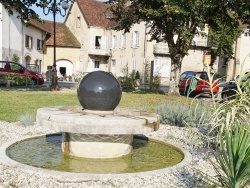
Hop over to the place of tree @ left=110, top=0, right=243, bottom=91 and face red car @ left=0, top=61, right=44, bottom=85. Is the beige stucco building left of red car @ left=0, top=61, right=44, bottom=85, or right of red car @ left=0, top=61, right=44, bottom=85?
right

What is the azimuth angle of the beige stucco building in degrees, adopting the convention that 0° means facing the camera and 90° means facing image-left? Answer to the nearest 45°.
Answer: approximately 0°

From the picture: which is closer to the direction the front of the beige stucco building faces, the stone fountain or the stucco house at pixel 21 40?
the stone fountain

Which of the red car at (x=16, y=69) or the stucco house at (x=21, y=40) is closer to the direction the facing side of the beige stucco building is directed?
the red car

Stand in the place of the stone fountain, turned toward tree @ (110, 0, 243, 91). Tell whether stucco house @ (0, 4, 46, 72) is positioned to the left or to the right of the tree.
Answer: left

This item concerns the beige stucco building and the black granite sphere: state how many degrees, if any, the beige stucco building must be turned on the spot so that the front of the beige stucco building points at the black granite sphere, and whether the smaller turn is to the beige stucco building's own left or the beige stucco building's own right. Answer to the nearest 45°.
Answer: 0° — it already faces it

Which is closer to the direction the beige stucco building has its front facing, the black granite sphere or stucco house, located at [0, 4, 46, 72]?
the black granite sphere

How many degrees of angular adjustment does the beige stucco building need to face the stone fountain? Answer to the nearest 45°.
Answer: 0° — it already faces it
